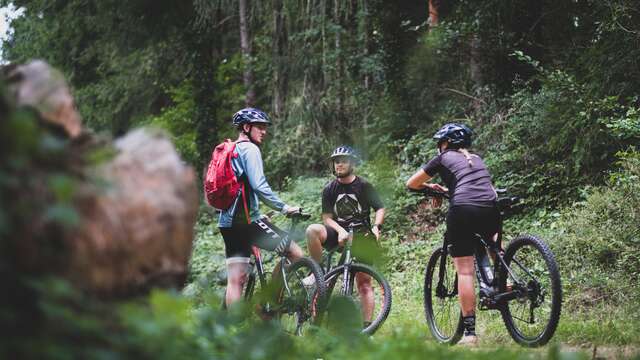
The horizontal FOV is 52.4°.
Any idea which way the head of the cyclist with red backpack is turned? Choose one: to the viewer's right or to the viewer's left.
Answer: to the viewer's right

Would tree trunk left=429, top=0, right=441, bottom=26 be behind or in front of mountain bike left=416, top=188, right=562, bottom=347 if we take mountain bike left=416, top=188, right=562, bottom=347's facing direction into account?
in front

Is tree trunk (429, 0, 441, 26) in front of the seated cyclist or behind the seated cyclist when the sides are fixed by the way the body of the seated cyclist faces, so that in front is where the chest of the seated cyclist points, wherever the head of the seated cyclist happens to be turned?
behind

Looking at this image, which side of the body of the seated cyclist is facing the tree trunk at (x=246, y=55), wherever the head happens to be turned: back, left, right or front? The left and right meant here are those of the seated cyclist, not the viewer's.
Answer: back

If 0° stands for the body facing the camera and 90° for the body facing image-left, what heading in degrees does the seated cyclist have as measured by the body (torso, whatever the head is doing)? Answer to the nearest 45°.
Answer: approximately 0°

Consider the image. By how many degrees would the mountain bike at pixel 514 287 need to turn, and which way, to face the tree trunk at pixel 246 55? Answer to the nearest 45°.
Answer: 0° — it already faces it

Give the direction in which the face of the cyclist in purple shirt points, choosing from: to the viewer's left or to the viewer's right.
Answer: to the viewer's left

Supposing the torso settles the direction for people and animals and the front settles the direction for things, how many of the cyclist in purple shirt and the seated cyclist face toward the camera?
1

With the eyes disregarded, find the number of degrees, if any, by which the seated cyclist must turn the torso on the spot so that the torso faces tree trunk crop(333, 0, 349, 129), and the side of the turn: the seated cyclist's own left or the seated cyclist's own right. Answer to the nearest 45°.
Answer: approximately 180°

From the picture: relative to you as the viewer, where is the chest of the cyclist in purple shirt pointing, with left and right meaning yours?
facing away from the viewer and to the left of the viewer

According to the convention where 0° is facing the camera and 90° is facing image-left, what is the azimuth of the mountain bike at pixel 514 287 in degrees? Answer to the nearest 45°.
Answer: approximately 135°

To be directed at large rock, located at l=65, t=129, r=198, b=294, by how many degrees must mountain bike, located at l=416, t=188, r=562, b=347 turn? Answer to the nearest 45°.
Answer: approximately 135° to its left
